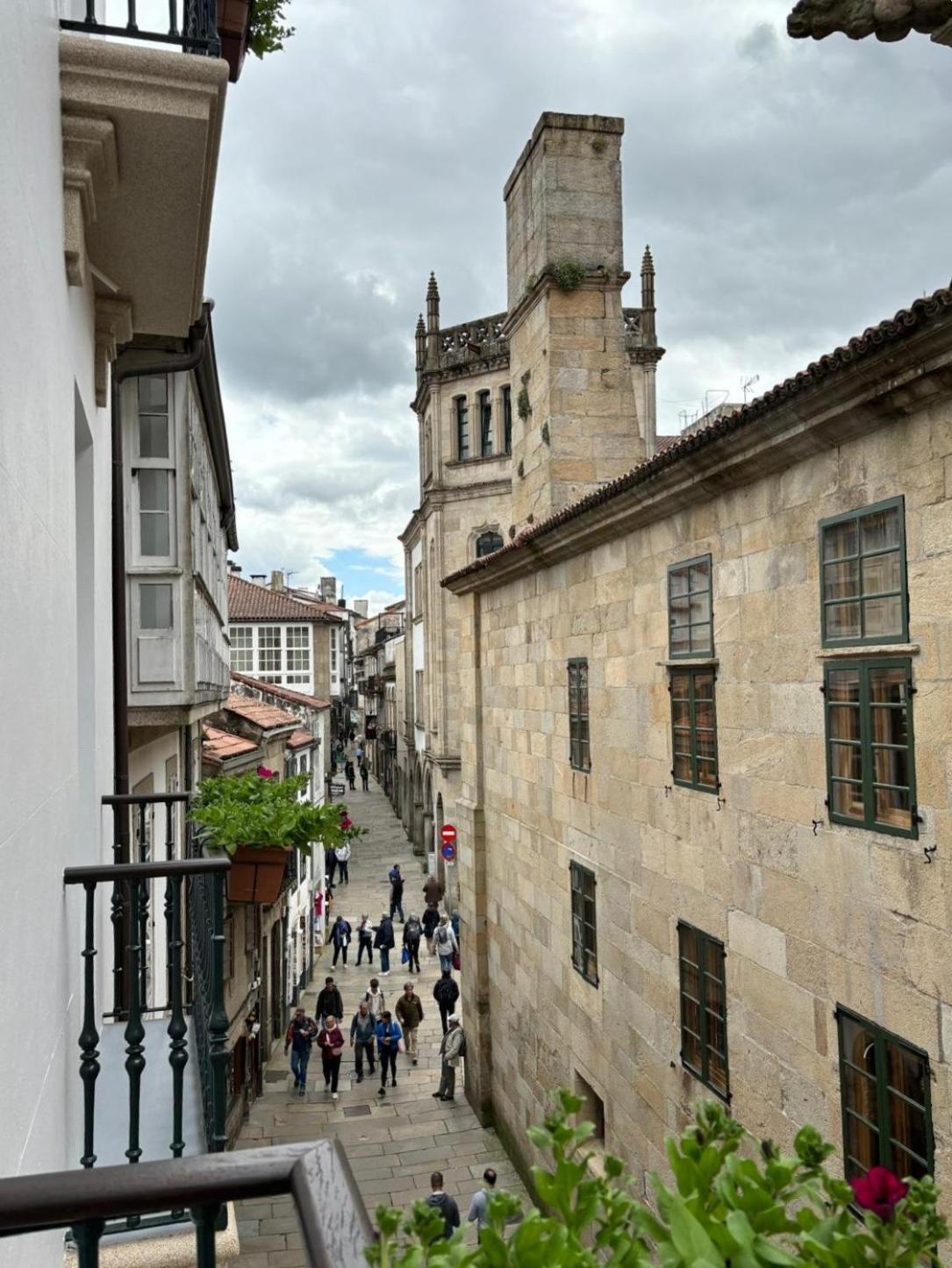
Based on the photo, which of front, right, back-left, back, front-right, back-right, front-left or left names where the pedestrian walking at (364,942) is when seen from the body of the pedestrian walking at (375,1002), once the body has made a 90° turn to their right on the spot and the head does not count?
right

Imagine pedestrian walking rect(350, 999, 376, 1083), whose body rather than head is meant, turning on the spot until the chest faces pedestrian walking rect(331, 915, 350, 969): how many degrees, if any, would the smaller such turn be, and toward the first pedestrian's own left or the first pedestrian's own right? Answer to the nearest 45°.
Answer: approximately 180°

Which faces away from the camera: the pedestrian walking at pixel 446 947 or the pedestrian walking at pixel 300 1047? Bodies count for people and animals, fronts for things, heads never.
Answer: the pedestrian walking at pixel 446 947

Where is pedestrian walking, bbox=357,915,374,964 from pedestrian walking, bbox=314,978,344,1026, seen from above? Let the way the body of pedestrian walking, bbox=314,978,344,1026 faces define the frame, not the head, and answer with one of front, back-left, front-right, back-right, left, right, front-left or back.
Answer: back

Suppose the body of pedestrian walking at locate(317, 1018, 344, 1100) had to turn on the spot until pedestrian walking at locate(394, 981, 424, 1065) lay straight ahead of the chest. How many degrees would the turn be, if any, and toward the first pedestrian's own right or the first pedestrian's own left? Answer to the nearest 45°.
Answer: approximately 135° to the first pedestrian's own left

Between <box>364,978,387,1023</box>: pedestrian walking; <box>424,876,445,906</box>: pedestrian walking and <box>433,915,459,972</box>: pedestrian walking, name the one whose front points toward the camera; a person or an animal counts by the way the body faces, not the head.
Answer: <box>364,978,387,1023</box>: pedestrian walking

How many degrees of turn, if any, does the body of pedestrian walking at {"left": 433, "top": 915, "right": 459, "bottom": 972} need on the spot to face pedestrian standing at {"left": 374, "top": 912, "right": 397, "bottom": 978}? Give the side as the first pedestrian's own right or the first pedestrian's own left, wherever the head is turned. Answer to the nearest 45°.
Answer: approximately 45° to the first pedestrian's own left

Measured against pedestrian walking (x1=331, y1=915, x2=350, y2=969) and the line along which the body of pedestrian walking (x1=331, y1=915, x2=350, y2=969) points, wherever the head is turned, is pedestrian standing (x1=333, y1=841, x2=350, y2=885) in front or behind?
behind

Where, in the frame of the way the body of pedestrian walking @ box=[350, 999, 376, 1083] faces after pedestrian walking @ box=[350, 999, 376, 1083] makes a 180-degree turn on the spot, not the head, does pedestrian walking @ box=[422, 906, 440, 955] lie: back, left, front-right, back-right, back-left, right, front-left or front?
front

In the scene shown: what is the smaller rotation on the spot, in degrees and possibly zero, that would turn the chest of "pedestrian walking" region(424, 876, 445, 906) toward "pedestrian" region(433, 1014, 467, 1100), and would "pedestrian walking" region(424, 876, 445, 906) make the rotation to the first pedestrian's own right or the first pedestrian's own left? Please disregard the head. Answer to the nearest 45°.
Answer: approximately 180°

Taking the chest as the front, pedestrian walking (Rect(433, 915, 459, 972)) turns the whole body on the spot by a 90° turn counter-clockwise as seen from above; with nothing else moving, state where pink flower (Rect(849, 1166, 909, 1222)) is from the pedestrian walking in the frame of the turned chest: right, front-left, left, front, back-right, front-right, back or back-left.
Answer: left
